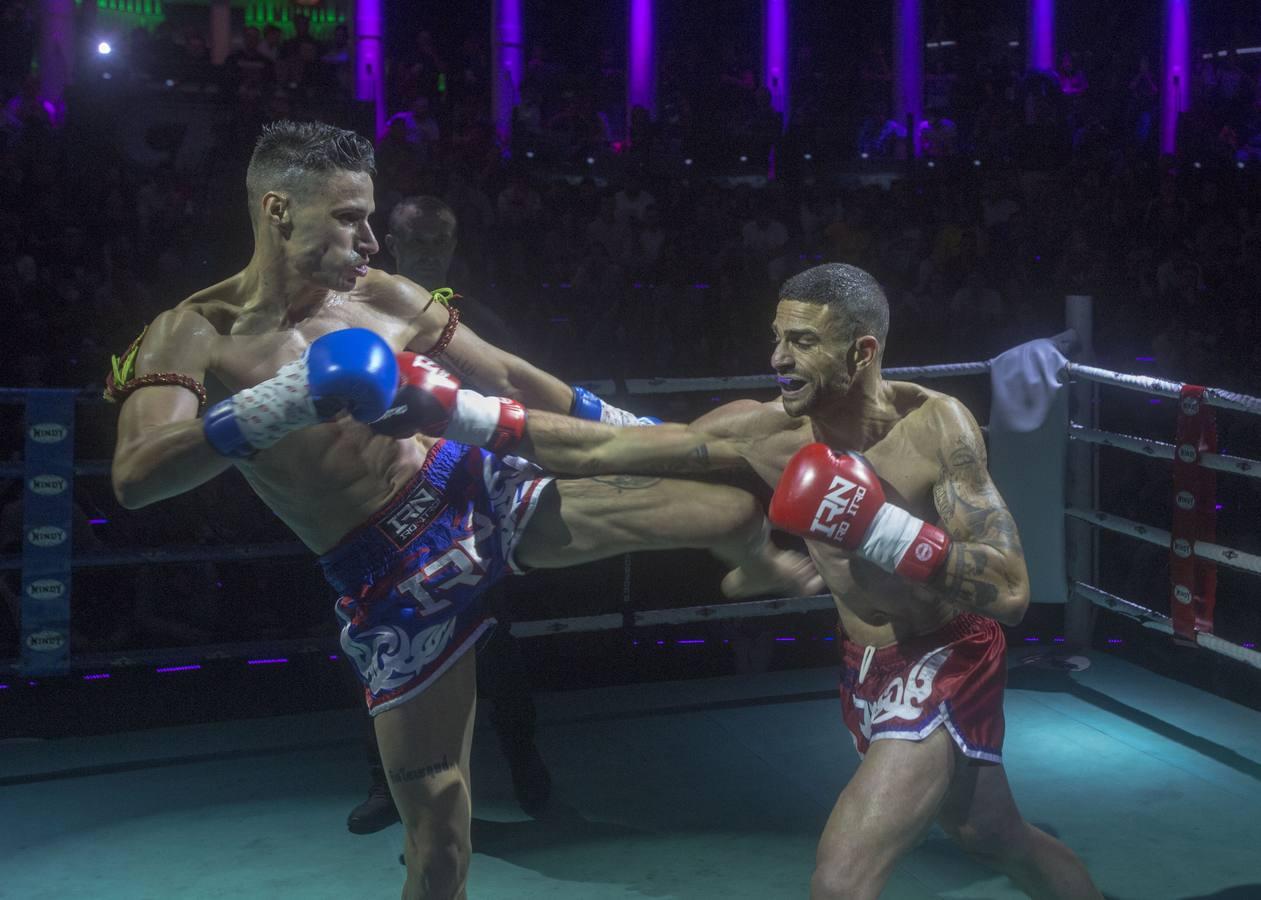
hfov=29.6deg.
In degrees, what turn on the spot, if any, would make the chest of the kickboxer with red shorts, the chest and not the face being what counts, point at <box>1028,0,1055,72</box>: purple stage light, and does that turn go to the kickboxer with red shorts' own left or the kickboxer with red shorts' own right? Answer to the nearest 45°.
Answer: approximately 135° to the kickboxer with red shorts' own right

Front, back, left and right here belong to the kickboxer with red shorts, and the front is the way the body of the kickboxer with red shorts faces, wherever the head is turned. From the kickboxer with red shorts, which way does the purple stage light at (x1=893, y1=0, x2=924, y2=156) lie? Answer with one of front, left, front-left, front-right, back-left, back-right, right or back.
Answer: back-right

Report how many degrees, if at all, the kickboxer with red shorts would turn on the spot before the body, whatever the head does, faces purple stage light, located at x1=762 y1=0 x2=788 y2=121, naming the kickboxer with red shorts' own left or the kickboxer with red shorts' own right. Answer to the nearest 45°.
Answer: approximately 135° to the kickboxer with red shorts' own right

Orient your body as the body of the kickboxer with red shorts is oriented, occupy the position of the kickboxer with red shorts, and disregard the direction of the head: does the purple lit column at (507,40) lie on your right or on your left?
on your right

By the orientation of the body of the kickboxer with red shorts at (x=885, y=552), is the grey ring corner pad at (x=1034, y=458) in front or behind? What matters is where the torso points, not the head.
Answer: behind

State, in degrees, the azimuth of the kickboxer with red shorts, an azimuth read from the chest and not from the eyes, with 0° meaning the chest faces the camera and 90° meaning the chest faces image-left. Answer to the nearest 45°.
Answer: approximately 45°

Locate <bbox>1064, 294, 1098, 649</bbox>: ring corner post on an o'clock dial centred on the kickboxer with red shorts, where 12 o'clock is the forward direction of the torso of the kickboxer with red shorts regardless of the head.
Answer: The ring corner post is roughly at 5 o'clock from the kickboxer with red shorts.

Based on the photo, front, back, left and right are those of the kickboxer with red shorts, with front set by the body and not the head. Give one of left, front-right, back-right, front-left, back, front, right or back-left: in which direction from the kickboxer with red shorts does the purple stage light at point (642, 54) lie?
back-right
